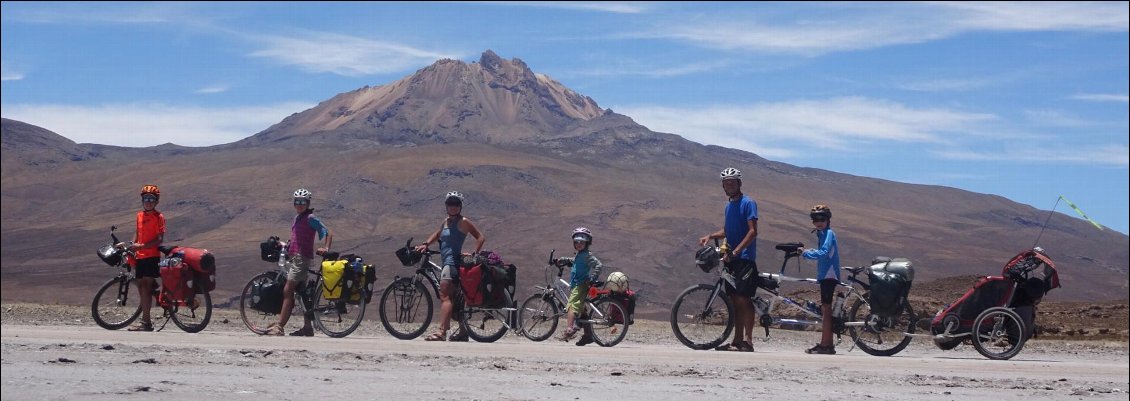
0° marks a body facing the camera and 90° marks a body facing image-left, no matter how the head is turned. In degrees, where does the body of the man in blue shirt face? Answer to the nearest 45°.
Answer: approximately 45°

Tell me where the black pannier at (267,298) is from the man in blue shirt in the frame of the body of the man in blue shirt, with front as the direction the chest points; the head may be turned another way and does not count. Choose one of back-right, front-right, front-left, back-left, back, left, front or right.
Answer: front-right
